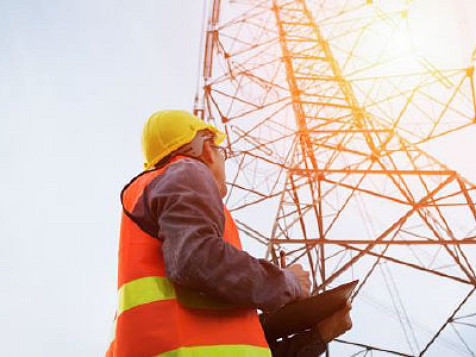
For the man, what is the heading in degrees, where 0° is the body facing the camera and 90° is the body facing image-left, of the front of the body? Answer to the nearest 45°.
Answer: approximately 225°
